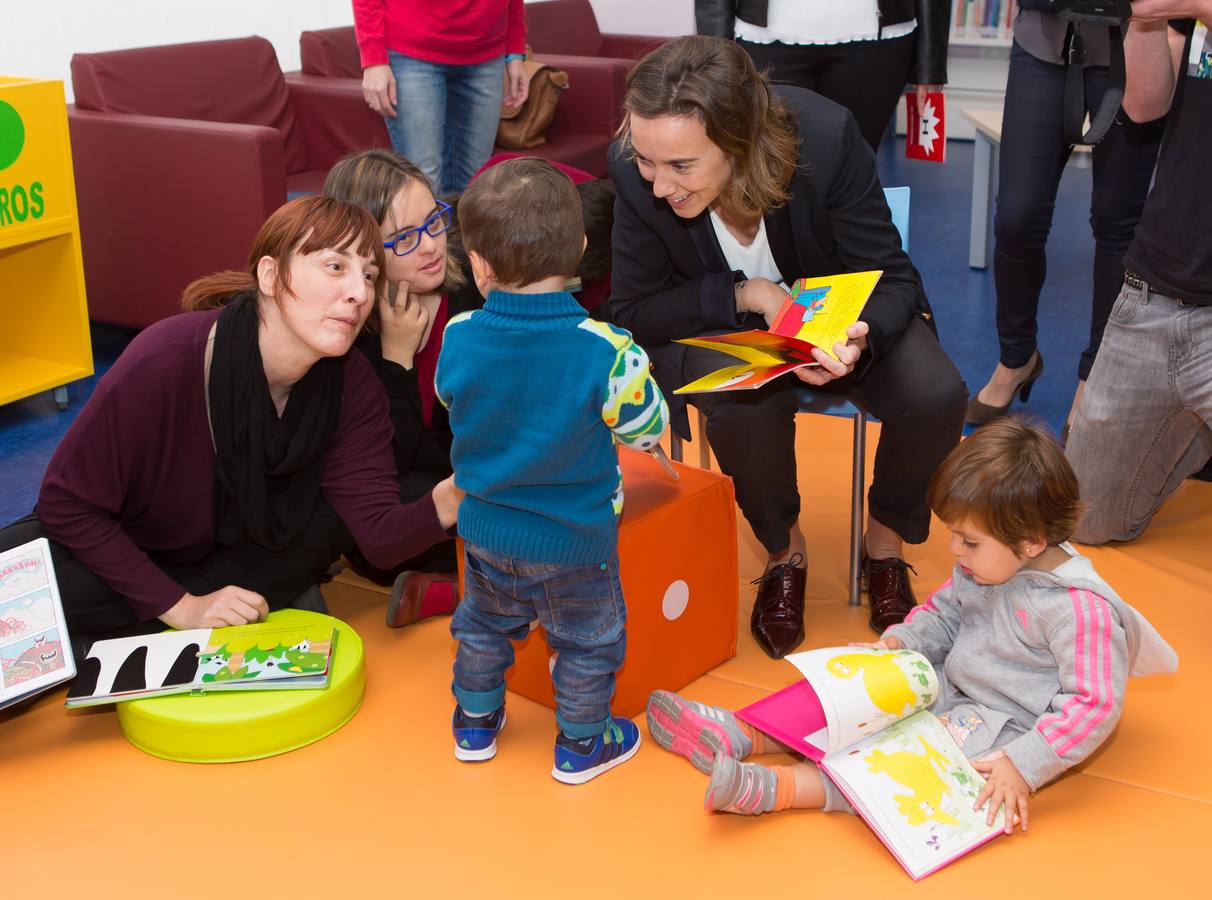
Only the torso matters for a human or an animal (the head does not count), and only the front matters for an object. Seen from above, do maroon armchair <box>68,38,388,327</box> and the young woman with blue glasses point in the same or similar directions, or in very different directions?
same or similar directions

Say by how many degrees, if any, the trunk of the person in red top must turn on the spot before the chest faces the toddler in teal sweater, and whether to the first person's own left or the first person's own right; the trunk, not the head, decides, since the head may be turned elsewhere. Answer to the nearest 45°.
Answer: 0° — they already face them

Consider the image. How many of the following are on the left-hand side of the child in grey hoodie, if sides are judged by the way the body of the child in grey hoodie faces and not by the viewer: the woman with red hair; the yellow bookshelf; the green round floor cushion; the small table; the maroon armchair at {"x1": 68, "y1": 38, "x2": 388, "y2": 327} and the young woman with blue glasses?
0

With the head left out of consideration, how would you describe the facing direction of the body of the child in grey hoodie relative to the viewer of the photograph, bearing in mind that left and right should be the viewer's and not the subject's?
facing the viewer and to the left of the viewer

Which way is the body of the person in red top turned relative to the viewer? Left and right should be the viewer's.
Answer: facing the viewer

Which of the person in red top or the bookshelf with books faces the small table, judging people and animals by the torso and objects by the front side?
the bookshelf with books

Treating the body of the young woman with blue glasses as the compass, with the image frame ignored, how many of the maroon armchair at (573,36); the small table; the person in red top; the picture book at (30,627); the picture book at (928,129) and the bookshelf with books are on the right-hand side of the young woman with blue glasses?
1

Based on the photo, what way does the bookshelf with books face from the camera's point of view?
toward the camera

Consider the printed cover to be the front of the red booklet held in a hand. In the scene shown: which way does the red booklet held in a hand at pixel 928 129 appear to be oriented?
toward the camera

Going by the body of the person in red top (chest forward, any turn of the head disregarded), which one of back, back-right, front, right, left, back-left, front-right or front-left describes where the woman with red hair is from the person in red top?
front

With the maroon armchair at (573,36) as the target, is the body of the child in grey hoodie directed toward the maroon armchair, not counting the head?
no

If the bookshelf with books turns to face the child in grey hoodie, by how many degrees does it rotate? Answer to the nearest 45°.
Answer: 0° — it already faces them

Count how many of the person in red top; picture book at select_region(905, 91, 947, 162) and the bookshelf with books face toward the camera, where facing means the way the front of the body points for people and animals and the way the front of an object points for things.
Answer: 3

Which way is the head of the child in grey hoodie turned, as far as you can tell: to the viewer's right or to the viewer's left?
to the viewer's left

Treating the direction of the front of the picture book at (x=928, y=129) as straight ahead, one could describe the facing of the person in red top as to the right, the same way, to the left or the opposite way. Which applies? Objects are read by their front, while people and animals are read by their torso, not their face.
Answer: the same way
